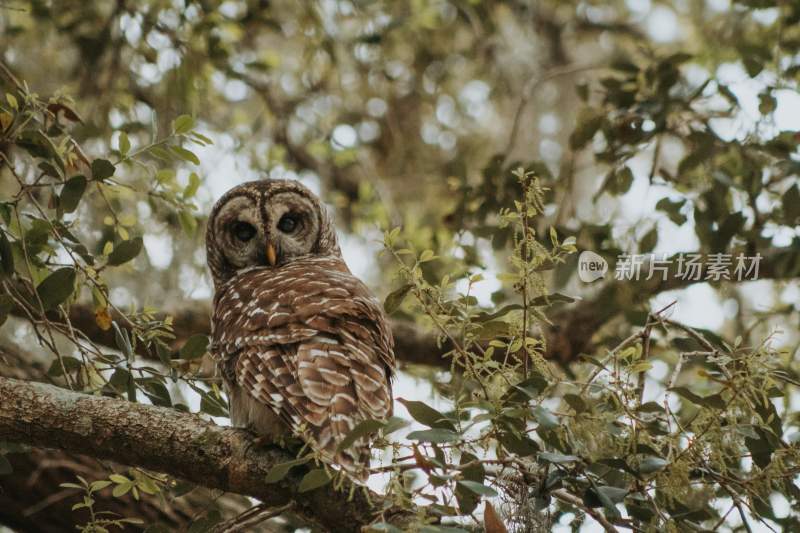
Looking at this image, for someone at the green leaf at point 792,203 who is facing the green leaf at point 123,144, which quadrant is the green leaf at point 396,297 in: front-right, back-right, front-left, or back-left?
front-left

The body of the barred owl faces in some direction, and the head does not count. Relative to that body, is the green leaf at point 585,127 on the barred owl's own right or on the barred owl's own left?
on the barred owl's own right

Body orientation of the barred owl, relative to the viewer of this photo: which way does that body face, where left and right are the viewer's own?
facing away from the viewer and to the left of the viewer

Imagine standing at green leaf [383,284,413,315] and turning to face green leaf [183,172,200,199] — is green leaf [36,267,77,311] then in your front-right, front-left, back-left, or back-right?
front-left

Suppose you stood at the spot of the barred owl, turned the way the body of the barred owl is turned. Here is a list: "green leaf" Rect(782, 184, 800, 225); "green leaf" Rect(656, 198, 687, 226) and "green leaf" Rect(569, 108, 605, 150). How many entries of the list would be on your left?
0

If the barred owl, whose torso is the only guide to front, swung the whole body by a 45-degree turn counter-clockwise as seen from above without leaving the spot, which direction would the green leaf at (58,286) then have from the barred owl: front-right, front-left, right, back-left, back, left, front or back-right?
front

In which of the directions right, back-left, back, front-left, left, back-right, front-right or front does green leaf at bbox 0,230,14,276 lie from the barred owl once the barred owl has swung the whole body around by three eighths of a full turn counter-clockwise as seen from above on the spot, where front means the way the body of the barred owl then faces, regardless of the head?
right
